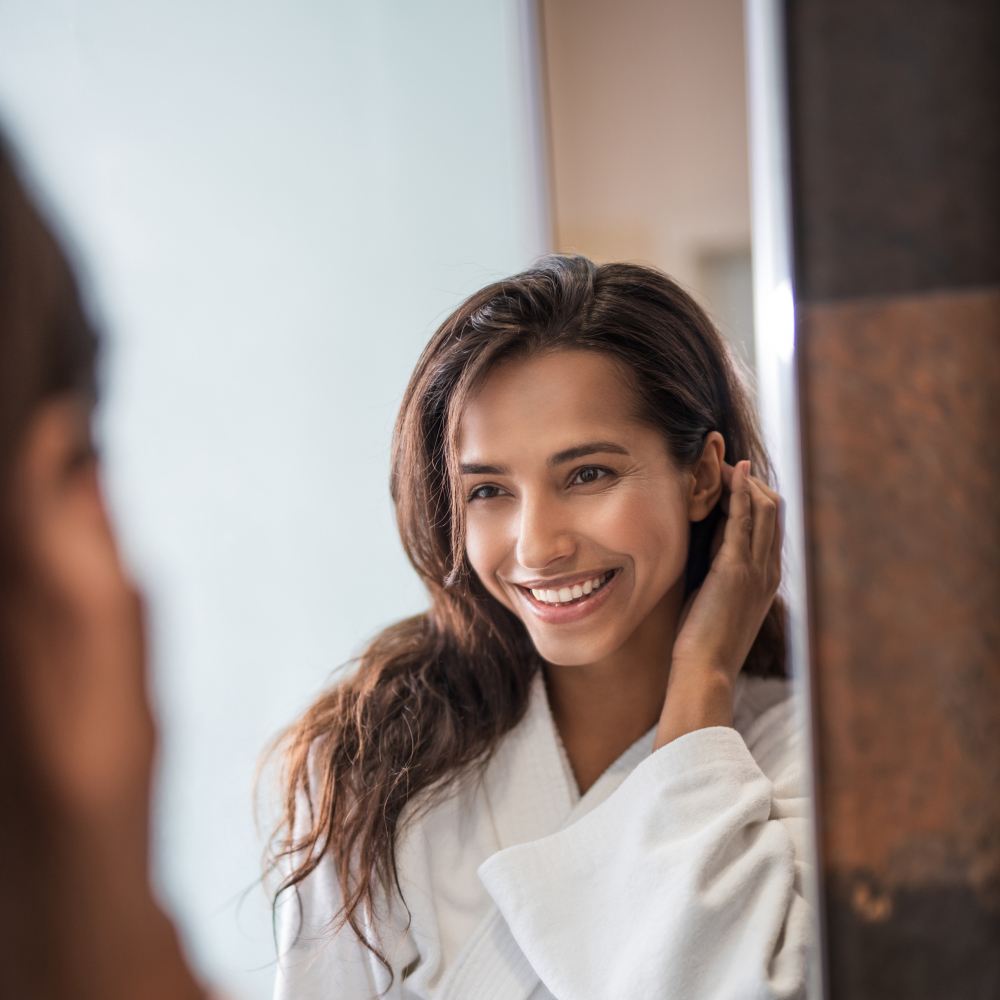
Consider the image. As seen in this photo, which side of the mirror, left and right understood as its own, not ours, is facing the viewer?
front
